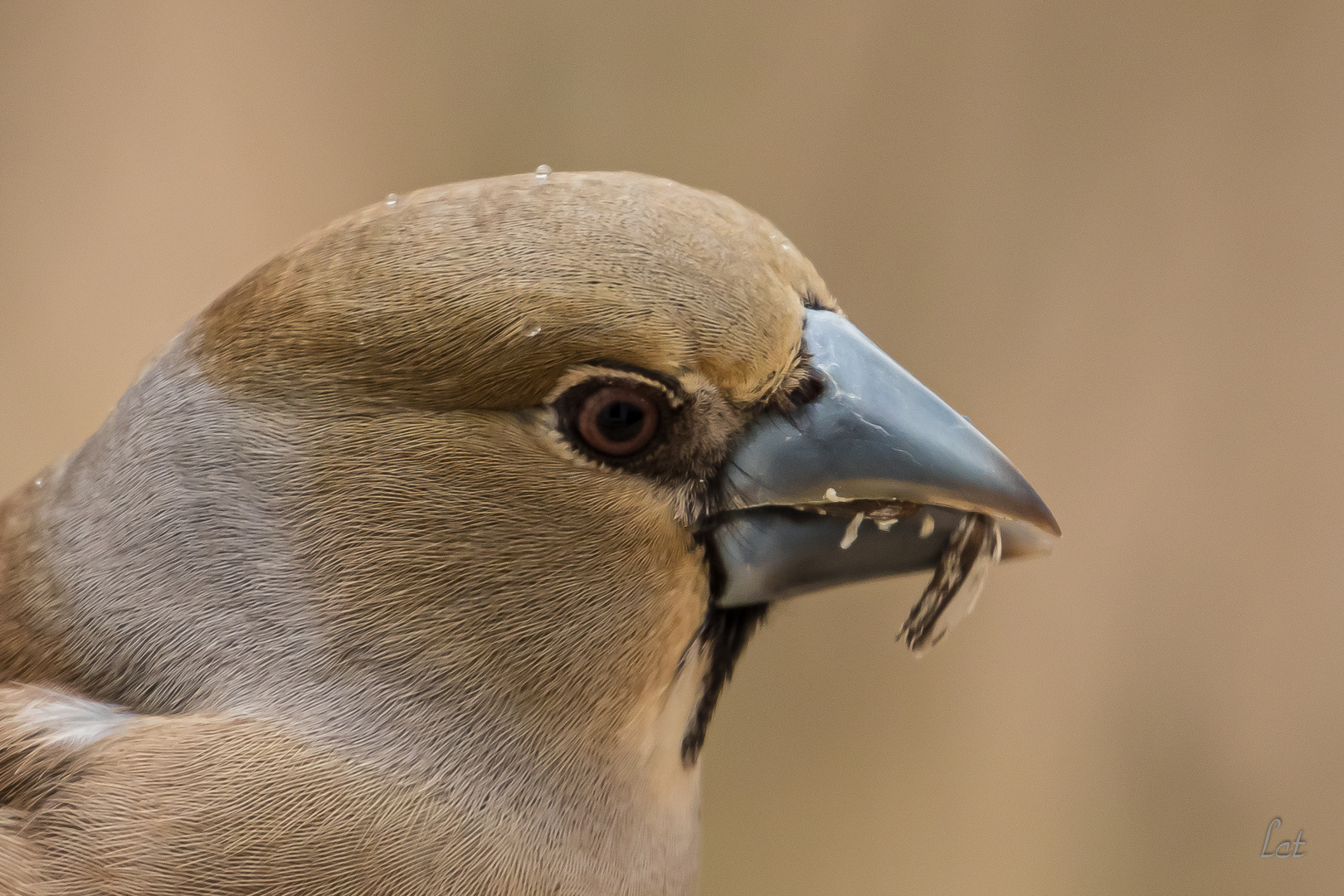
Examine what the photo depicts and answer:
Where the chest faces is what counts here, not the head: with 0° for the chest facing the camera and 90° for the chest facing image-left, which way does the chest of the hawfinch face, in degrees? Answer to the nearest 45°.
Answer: approximately 270°
